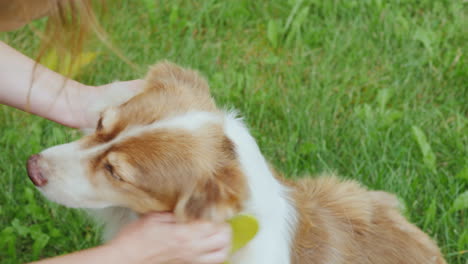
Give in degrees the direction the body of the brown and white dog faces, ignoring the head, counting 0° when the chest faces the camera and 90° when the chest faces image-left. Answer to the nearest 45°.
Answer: approximately 90°
